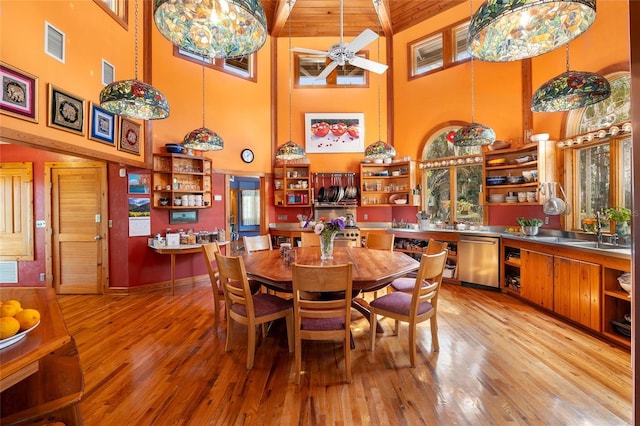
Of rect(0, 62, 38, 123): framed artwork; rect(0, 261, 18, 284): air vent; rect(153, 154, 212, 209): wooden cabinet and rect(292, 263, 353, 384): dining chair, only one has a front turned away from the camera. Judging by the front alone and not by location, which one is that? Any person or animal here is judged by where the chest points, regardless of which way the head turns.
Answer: the dining chair

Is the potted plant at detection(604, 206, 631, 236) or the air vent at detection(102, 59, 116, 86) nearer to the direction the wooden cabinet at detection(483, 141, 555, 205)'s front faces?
the air vent

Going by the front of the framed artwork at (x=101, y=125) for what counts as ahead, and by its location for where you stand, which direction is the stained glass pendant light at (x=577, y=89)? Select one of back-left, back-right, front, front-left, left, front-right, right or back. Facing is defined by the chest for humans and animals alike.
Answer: front

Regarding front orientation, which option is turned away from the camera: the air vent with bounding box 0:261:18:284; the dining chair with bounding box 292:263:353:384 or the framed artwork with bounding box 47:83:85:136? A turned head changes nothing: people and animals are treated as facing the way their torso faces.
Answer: the dining chair

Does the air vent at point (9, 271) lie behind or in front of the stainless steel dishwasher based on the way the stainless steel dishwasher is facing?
in front

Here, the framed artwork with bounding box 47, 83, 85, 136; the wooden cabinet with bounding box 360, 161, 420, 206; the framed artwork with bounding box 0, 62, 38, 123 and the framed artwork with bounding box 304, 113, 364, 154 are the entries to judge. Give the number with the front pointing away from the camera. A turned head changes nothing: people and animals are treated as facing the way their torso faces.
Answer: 0

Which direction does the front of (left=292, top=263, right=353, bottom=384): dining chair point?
away from the camera

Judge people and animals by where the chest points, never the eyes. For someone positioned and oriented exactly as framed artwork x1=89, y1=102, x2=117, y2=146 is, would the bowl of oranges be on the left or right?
on its right

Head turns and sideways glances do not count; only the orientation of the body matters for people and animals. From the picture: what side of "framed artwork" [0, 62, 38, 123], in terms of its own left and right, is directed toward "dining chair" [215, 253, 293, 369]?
front

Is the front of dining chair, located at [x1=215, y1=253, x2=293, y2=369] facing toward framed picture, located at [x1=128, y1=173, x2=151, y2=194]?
no

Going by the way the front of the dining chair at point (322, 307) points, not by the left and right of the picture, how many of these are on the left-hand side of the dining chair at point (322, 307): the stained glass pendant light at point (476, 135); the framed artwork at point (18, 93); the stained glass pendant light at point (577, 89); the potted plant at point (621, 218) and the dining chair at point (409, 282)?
1

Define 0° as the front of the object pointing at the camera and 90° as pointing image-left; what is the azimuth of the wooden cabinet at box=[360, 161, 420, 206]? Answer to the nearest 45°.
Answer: approximately 0°

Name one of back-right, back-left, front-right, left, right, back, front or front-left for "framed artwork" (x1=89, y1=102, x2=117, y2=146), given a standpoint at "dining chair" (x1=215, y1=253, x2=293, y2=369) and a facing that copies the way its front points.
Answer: left

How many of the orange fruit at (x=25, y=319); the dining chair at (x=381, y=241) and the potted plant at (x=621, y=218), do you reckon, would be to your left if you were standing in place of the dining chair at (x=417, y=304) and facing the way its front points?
1

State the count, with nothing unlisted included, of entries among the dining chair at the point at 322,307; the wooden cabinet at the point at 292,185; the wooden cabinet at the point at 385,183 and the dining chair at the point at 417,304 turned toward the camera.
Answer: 2

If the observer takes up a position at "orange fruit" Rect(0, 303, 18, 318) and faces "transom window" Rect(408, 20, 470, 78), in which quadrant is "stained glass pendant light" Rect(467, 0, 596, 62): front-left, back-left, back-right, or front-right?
front-right

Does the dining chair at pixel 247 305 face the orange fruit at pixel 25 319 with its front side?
no

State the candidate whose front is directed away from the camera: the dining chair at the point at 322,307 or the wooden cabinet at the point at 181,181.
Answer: the dining chair

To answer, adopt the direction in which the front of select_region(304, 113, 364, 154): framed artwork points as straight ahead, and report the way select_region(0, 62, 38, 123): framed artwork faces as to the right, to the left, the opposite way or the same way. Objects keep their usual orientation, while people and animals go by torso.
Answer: to the left
